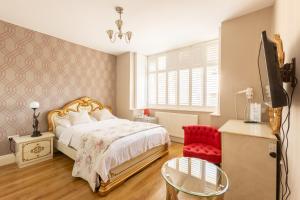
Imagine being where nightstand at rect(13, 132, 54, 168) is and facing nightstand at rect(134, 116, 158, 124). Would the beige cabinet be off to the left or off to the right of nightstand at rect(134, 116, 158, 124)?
right

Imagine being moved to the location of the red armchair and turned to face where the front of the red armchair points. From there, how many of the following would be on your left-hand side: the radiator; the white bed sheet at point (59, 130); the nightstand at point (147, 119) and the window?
0

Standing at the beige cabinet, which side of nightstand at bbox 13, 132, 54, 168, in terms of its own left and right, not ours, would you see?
front

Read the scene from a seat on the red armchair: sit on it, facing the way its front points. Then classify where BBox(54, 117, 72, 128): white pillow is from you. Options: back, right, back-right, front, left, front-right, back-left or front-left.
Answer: front-right

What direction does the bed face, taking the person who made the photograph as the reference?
facing the viewer and to the right of the viewer

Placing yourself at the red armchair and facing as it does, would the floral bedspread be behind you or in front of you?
in front

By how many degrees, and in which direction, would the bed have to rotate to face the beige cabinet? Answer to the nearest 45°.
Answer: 0° — it already faces it

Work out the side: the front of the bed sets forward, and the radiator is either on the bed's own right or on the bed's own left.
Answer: on the bed's own left

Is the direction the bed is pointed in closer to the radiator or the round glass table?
the round glass table

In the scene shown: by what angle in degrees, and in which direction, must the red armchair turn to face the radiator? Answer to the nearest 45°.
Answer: approximately 90° to its right

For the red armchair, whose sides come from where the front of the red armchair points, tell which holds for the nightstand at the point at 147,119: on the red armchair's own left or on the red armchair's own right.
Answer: on the red armchair's own right

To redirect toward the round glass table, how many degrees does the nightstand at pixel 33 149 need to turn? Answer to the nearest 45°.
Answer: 0° — it already faces it

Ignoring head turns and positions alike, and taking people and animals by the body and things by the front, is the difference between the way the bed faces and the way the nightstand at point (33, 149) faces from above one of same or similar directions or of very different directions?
same or similar directions

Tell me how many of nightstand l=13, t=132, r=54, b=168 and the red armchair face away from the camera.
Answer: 0

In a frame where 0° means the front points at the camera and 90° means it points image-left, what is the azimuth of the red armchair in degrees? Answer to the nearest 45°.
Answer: approximately 45°

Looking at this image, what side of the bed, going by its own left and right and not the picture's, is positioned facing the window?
left

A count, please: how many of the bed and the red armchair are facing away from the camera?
0
